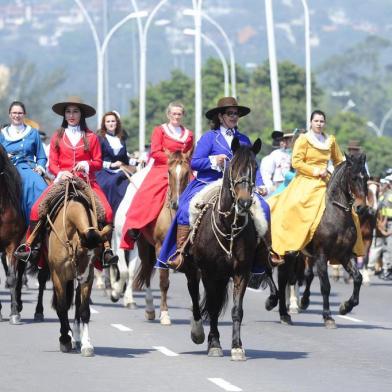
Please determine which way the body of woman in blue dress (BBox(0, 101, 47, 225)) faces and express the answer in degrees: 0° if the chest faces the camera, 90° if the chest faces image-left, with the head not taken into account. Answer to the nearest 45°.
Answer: approximately 0°

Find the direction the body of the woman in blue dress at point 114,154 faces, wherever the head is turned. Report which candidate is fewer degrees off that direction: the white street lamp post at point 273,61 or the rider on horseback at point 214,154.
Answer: the rider on horseback

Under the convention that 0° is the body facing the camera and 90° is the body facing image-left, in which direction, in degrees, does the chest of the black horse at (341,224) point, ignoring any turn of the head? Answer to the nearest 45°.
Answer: approximately 315°

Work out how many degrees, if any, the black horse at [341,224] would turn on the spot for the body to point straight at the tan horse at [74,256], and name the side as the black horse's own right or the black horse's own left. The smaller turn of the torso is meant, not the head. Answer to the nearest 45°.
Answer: approximately 90° to the black horse's own right

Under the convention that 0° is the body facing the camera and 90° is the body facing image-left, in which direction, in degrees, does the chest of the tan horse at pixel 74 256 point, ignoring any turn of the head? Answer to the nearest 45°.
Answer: approximately 0°

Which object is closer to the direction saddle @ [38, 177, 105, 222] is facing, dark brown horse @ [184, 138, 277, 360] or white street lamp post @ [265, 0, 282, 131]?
the dark brown horse

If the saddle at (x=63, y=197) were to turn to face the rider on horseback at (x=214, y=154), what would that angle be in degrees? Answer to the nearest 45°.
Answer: approximately 90° to its left

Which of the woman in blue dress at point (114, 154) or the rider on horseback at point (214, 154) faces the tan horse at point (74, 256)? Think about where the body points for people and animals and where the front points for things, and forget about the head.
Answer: the woman in blue dress
